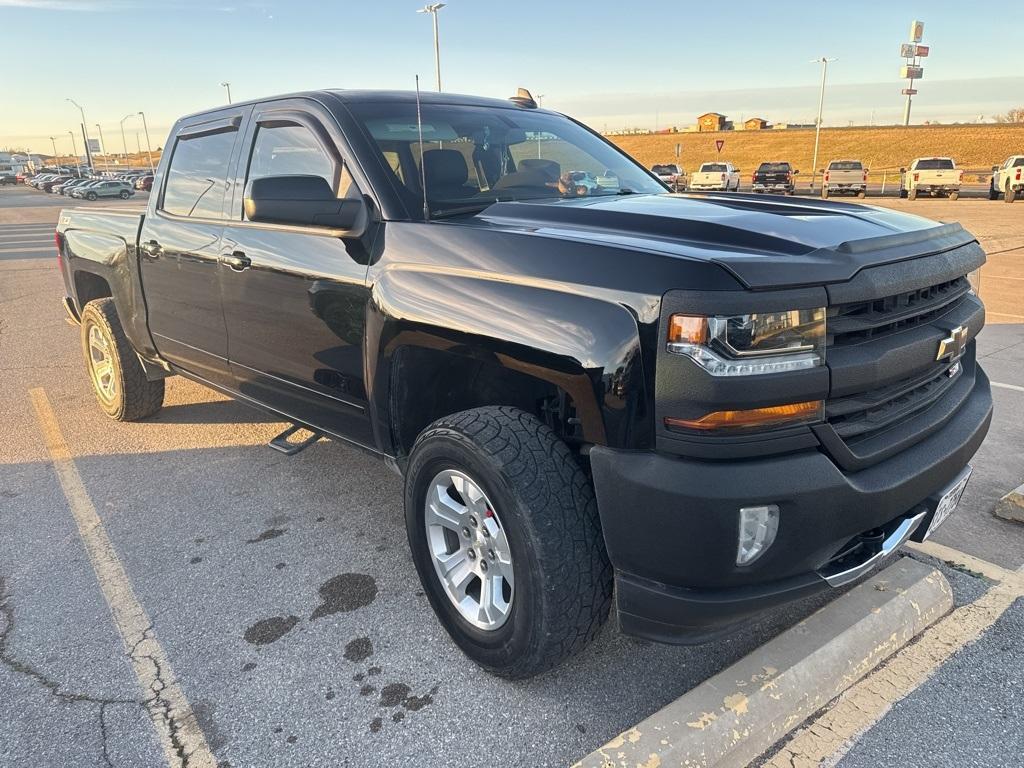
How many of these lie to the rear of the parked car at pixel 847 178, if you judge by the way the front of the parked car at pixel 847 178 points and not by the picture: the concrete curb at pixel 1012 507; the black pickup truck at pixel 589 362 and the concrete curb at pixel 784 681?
3

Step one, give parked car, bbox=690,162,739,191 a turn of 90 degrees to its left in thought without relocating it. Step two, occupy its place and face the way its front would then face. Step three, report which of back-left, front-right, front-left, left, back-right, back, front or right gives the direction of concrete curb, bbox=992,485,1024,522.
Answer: left

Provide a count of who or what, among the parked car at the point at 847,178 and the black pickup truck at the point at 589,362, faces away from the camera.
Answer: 1

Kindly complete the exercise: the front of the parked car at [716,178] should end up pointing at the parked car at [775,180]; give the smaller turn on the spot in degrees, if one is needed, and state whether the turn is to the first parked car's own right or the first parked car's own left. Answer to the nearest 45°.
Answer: approximately 45° to the first parked car's own right

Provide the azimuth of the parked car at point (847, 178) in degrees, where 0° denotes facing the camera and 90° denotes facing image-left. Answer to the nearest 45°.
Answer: approximately 180°

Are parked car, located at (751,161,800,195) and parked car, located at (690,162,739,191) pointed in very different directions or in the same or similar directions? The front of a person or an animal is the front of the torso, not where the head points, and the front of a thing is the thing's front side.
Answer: same or similar directions

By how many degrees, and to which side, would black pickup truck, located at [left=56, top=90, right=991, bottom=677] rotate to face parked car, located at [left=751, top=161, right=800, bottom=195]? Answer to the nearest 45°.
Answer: approximately 135° to its left

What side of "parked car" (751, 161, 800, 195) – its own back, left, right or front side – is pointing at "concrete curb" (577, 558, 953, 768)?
back

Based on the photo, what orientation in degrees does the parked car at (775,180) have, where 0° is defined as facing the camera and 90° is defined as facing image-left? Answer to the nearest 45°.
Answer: approximately 180°

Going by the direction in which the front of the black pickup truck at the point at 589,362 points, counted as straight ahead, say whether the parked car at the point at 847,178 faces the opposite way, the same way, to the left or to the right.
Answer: to the left

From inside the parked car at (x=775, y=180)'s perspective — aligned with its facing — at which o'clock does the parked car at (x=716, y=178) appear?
the parked car at (x=716, y=178) is roughly at 8 o'clock from the parked car at (x=775, y=180).

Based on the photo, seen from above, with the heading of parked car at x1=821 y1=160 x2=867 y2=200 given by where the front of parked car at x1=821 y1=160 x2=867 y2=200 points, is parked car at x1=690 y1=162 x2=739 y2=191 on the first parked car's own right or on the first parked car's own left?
on the first parked car's own left

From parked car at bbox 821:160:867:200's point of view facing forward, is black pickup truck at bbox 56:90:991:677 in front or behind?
behind

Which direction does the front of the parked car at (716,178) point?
away from the camera

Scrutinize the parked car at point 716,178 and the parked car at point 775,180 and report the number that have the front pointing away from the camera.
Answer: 2

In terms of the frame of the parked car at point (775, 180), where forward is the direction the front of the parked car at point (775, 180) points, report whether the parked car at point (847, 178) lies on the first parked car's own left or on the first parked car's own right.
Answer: on the first parked car's own right

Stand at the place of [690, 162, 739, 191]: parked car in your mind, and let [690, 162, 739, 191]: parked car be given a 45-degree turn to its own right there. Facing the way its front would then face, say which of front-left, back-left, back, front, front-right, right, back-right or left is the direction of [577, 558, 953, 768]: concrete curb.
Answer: back-right

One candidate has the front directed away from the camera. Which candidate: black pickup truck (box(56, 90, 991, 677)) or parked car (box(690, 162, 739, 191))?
the parked car
